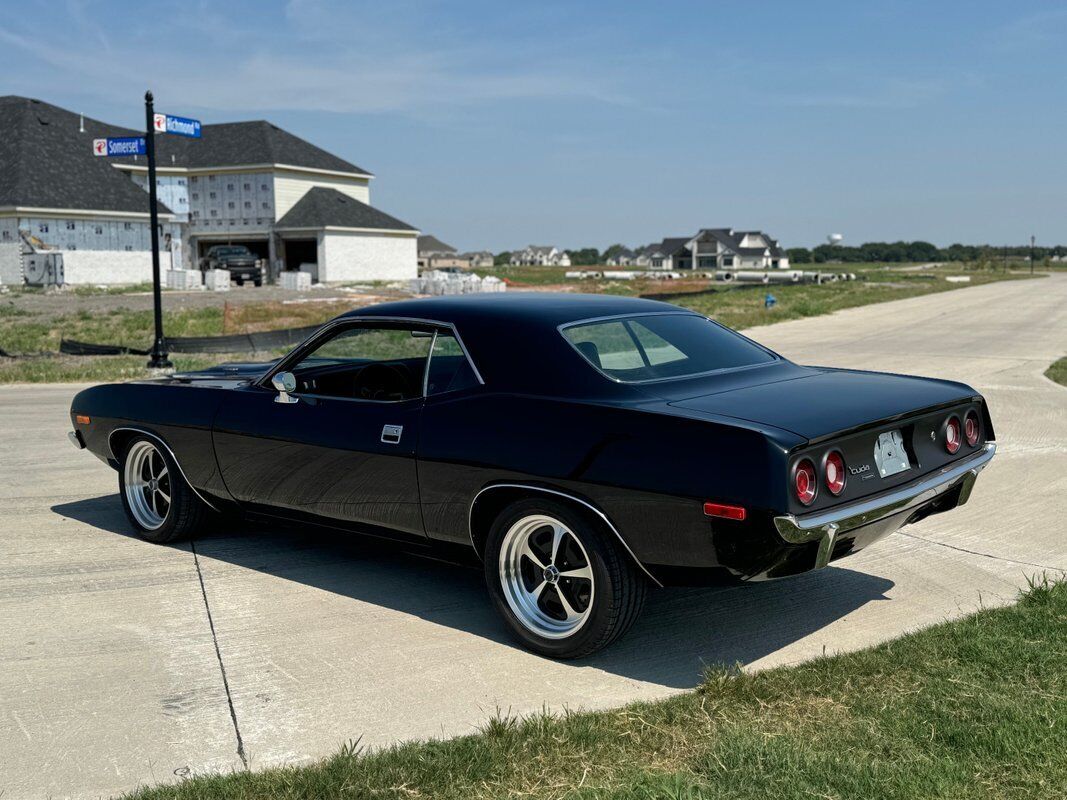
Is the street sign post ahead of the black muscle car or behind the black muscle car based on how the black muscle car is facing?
ahead

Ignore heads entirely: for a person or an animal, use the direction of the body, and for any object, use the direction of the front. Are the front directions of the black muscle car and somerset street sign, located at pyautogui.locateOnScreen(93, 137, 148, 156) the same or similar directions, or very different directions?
very different directions

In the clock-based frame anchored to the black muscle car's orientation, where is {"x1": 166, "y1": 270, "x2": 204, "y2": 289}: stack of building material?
The stack of building material is roughly at 1 o'clock from the black muscle car.

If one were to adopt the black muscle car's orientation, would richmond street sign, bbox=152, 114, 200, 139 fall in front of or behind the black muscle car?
in front

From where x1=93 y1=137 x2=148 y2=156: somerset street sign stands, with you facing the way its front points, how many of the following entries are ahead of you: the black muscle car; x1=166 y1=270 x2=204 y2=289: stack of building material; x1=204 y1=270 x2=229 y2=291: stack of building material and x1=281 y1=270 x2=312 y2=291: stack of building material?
1

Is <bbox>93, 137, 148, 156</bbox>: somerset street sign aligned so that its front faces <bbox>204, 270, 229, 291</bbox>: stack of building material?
no

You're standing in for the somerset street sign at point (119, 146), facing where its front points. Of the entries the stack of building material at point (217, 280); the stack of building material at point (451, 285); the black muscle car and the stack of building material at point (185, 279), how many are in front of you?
1

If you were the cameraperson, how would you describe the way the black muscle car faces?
facing away from the viewer and to the left of the viewer

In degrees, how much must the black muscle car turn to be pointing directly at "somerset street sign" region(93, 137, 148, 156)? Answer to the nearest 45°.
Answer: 0° — it already faces it

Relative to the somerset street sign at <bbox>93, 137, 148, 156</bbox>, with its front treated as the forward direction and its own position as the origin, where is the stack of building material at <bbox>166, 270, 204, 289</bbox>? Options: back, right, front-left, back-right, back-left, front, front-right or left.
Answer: back

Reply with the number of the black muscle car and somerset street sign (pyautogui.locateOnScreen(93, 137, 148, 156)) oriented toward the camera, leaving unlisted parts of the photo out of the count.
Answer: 1

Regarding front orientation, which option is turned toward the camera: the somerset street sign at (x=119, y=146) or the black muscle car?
the somerset street sign

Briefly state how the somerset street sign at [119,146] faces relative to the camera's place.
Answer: facing the viewer

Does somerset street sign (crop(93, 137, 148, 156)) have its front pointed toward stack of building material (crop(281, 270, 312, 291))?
no
